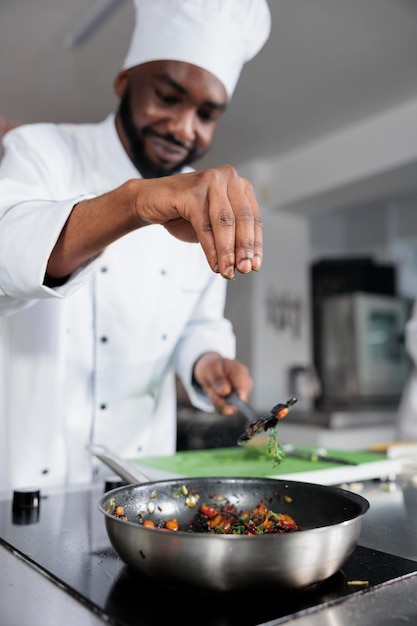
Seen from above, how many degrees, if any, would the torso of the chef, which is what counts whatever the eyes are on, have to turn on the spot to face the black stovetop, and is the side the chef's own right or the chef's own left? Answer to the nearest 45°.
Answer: approximately 45° to the chef's own right

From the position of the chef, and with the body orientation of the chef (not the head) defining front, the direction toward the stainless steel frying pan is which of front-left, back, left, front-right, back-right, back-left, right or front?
front-right

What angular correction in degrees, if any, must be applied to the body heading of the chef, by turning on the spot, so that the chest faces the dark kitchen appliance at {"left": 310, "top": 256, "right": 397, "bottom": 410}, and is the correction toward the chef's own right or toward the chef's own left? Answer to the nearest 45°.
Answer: approximately 90° to the chef's own left

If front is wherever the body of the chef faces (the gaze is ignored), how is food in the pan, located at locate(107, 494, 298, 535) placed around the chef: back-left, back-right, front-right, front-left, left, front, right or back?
front-right

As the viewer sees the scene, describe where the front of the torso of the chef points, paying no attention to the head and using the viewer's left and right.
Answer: facing the viewer and to the right of the viewer

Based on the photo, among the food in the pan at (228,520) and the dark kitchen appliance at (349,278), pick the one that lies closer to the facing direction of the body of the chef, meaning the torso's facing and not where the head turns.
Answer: the food in the pan

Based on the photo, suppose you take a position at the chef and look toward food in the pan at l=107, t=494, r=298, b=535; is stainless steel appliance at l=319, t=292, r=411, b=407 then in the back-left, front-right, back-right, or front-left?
back-left

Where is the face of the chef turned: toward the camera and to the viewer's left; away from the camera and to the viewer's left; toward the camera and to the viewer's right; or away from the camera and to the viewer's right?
toward the camera and to the viewer's right

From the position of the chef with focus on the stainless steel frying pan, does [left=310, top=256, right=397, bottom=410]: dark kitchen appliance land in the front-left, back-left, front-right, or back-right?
back-left
